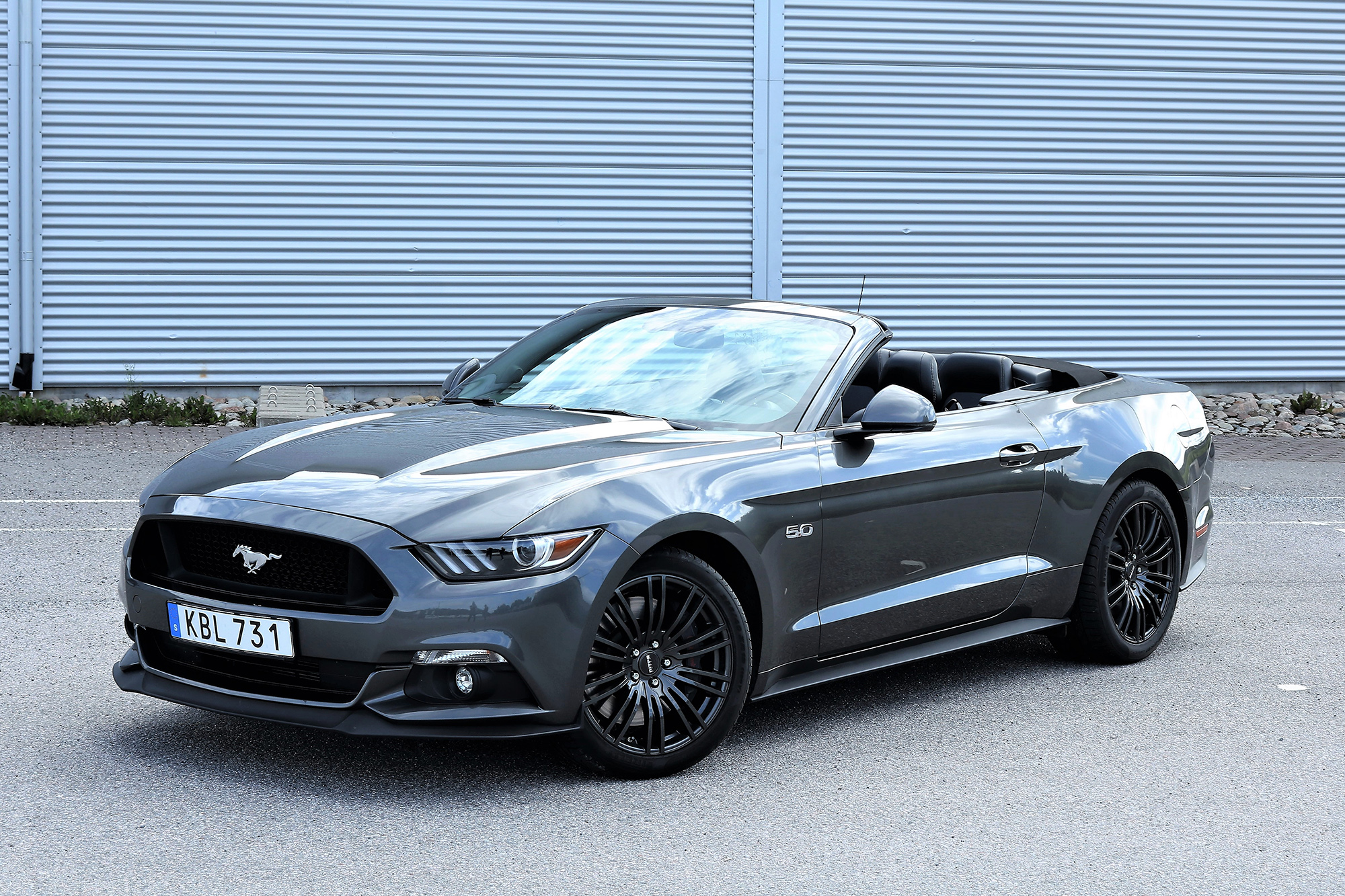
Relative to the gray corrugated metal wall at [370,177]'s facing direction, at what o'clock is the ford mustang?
The ford mustang is roughly at 12 o'clock from the gray corrugated metal wall.

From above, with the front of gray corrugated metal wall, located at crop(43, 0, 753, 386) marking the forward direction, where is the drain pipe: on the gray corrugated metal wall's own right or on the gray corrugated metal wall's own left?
on the gray corrugated metal wall's own right

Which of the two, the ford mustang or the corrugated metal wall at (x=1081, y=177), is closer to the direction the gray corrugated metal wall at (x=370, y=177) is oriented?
the ford mustang

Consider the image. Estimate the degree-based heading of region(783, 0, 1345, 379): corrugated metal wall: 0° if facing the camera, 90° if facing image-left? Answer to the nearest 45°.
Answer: approximately 0°

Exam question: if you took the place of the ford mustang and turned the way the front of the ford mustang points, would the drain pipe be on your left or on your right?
on your right

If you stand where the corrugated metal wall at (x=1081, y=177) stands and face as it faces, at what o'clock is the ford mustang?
The ford mustang is roughly at 12 o'clock from the corrugated metal wall.

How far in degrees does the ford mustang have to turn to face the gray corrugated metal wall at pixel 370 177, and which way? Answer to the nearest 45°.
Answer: approximately 135° to its right

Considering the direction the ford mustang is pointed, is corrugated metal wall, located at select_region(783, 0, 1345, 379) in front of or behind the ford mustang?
behind
